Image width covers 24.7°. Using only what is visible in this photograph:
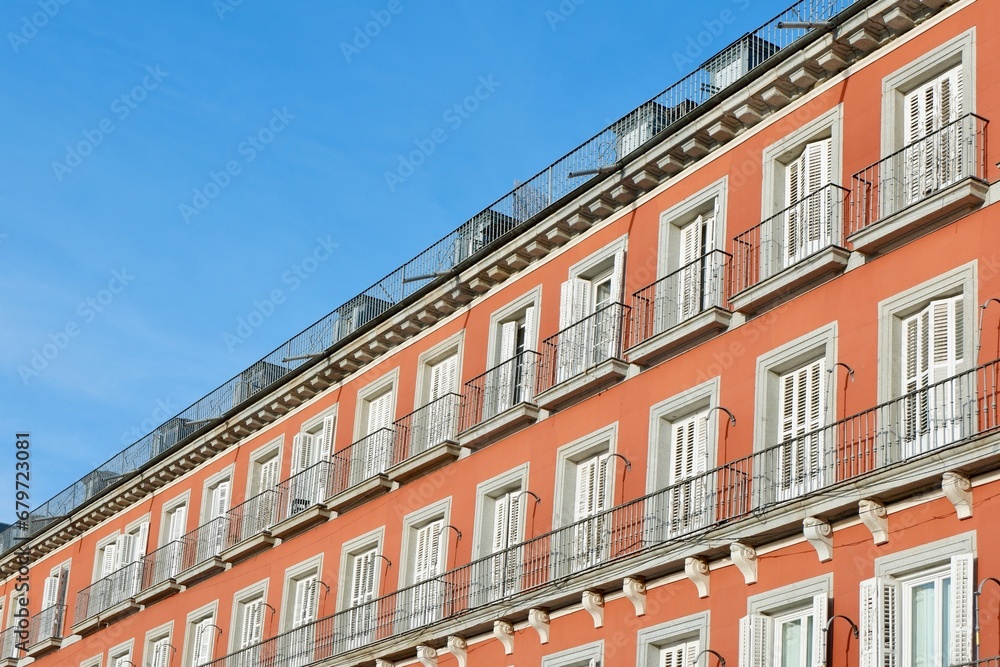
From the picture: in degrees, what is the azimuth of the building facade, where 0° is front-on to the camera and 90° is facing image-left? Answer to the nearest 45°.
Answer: approximately 45°
